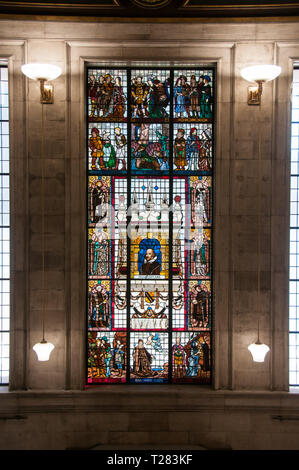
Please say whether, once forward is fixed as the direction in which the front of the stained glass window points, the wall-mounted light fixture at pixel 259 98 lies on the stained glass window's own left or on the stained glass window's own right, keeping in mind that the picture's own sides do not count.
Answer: on the stained glass window's own left

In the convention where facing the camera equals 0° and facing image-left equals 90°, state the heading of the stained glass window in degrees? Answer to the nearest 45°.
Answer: approximately 0°

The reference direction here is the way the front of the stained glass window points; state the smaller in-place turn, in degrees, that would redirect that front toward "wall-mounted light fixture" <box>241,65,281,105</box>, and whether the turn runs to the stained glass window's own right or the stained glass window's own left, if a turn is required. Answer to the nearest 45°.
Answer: approximately 45° to the stained glass window's own left
